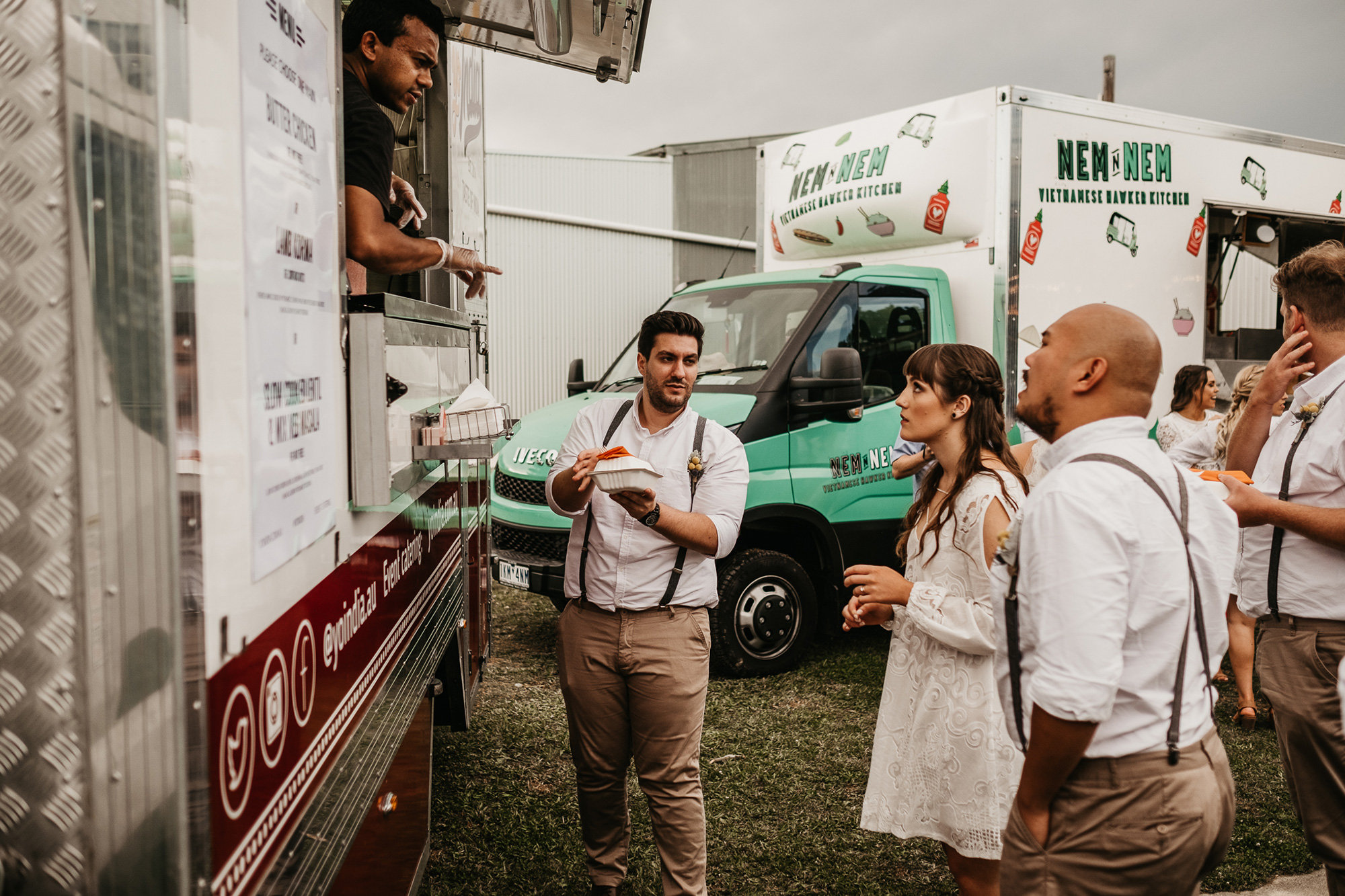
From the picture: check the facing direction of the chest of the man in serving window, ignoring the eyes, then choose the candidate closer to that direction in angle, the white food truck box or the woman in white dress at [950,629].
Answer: the woman in white dress

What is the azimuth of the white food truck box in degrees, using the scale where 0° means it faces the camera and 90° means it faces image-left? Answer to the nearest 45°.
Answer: approximately 45°

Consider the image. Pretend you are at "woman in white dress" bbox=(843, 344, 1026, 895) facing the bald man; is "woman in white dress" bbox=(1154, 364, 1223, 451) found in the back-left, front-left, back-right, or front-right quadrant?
back-left

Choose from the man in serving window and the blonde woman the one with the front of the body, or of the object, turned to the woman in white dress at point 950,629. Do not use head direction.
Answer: the man in serving window

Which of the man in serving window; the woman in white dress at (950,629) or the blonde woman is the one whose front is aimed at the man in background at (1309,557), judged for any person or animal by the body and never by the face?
the man in serving window

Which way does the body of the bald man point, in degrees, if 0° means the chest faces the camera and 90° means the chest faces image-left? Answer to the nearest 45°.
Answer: approximately 135°

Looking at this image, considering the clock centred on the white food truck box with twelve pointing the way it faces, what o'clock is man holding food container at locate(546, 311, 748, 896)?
The man holding food container is roughly at 11 o'clock from the white food truck box.

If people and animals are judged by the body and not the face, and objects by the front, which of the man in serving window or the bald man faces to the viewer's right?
the man in serving window

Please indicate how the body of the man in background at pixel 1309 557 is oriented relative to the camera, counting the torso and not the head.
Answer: to the viewer's left

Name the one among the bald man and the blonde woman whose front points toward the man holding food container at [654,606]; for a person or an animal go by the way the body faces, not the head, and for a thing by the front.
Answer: the bald man

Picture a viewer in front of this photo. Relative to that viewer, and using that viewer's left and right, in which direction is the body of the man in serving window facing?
facing to the right of the viewer

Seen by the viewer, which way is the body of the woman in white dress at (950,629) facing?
to the viewer's left
